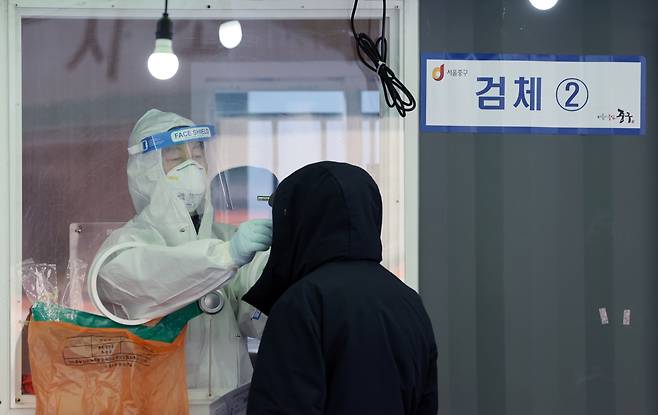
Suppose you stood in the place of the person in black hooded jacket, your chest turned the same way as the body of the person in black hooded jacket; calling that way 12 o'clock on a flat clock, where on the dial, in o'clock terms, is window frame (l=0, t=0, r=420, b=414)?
The window frame is roughly at 12 o'clock from the person in black hooded jacket.

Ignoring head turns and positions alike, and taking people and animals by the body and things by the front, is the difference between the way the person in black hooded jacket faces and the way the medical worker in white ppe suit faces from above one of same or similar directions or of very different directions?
very different directions

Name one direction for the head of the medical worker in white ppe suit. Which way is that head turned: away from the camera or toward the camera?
toward the camera

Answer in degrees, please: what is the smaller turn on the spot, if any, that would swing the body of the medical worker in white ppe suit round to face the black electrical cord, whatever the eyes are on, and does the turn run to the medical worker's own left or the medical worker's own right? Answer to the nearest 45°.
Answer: approximately 45° to the medical worker's own left

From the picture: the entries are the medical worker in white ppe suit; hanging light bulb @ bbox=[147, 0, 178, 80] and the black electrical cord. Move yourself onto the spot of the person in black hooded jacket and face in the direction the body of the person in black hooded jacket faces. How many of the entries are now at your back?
0

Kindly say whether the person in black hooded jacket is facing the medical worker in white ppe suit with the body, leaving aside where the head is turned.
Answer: yes

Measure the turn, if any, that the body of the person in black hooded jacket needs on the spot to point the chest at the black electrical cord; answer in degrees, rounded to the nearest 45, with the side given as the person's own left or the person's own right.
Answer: approximately 45° to the person's own right

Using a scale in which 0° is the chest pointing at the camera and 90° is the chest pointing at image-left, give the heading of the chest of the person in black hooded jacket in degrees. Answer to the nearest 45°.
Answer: approximately 135°

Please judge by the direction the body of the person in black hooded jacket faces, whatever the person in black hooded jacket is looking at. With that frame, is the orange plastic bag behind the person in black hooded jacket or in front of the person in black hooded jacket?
in front

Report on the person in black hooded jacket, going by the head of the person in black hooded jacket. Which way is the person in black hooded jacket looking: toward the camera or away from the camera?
away from the camera

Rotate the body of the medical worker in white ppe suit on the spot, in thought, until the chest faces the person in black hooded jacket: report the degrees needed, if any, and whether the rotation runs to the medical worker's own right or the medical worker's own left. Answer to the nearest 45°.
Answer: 0° — they already face them

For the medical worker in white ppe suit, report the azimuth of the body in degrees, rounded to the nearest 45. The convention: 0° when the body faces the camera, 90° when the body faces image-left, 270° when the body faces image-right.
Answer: approximately 315°
